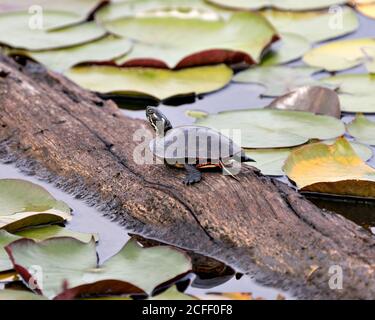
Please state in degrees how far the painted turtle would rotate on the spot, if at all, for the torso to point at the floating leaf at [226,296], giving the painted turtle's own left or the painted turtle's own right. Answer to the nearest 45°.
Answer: approximately 90° to the painted turtle's own left

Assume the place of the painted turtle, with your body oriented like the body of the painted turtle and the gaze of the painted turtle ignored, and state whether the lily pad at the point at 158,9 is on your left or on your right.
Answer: on your right

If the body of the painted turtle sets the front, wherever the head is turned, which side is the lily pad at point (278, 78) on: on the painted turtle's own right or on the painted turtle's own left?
on the painted turtle's own right

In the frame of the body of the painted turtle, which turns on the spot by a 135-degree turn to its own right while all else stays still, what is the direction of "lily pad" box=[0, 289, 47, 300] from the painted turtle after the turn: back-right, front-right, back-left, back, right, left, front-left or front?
back

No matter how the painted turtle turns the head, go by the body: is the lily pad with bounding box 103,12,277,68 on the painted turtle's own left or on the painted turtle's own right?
on the painted turtle's own right

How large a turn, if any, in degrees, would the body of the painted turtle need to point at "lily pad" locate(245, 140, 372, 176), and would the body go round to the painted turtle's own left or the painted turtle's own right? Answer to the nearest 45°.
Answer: approximately 135° to the painted turtle's own right

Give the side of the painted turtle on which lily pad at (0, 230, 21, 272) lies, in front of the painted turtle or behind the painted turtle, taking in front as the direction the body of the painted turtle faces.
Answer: in front

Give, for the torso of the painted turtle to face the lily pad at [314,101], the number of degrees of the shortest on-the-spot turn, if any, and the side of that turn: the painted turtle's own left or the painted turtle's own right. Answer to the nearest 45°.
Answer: approximately 135° to the painted turtle's own right

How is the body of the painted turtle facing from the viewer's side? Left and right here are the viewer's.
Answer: facing to the left of the viewer

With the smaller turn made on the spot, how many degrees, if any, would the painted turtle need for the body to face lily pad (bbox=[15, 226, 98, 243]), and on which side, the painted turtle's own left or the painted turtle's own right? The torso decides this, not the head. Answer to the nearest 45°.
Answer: approximately 45° to the painted turtle's own left

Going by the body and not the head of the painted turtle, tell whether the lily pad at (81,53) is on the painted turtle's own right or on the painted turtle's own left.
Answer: on the painted turtle's own right

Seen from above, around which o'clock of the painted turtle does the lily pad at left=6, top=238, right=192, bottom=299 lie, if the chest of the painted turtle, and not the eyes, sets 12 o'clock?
The lily pad is roughly at 10 o'clock from the painted turtle.

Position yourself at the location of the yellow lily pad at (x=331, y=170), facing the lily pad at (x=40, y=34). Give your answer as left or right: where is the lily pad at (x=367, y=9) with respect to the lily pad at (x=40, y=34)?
right
